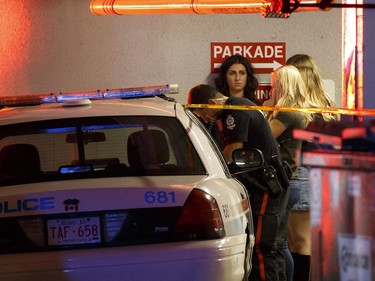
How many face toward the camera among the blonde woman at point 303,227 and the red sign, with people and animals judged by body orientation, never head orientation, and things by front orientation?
1

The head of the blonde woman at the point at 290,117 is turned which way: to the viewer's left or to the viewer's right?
to the viewer's left

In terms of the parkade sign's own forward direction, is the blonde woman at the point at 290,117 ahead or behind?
ahead

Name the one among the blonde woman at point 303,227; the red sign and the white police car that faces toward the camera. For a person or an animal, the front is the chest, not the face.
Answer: the red sign

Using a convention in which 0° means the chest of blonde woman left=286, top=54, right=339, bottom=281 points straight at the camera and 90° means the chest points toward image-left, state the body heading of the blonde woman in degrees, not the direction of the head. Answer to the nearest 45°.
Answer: approximately 90°

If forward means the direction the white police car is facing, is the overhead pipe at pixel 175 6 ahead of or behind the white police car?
ahead

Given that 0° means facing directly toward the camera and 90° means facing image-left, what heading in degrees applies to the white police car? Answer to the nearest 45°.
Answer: approximately 180°

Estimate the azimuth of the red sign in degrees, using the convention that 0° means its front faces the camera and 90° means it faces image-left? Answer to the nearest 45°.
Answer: approximately 0°

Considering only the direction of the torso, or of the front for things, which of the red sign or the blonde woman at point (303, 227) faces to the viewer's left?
the blonde woman
